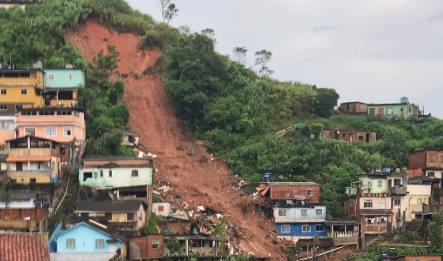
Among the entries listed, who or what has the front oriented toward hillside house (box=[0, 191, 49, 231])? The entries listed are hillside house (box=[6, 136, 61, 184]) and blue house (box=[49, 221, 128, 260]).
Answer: hillside house (box=[6, 136, 61, 184])

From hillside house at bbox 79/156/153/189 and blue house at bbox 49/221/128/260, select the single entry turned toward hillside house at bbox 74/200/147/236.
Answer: hillside house at bbox 79/156/153/189

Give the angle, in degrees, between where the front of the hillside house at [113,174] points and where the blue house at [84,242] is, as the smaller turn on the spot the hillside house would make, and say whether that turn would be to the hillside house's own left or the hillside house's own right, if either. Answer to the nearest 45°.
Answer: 0° — it already faces it

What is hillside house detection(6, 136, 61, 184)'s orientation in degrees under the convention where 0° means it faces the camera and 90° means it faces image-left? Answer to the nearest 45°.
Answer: approximately 0°

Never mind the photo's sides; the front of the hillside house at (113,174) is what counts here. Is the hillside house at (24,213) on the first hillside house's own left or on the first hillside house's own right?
on the first hillside house's own right

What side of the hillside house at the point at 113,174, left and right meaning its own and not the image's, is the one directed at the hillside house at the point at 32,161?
right

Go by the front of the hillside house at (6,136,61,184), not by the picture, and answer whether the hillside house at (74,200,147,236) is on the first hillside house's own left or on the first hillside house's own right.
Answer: on the first hillside house's own left

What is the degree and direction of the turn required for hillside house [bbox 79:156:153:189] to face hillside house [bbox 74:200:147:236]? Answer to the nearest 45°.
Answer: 0° — it already faces it

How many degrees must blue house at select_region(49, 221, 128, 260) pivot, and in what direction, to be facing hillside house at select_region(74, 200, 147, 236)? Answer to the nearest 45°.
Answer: approximately 135° to its left

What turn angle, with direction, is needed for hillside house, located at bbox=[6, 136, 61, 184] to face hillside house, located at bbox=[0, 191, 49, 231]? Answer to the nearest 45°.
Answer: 0° — it already faces it

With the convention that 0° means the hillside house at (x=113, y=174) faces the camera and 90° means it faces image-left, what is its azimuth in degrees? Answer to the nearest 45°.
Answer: approximately 0°
